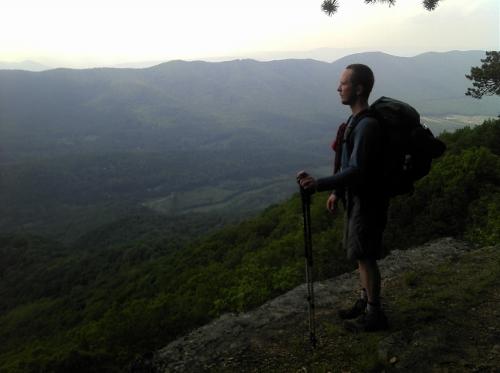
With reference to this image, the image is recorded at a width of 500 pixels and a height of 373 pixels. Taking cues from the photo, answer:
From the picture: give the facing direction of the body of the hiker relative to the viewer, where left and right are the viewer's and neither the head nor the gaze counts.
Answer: facing to the left of the viewer
